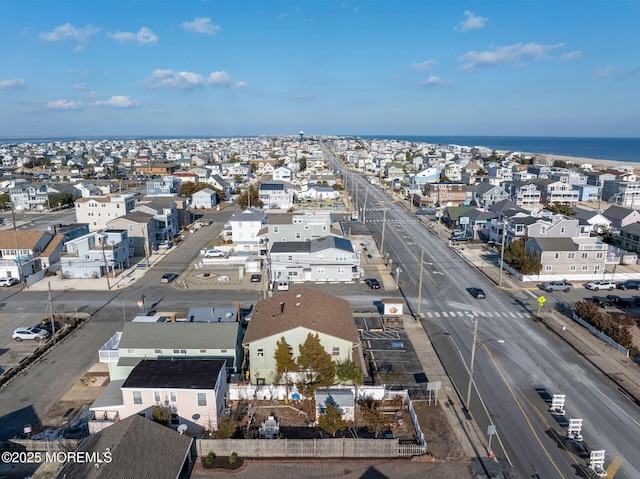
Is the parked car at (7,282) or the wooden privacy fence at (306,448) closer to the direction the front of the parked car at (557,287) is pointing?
the parked car

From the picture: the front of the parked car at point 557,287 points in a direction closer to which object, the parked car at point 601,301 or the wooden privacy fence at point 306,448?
the wooden privacy fence

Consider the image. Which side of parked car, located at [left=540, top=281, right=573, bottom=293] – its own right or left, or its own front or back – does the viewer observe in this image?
left

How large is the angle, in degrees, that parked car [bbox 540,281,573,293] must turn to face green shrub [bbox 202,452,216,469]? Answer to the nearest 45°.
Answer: approximately 90° to its left

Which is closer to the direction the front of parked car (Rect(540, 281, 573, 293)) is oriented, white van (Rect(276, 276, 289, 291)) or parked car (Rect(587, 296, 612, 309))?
the white van

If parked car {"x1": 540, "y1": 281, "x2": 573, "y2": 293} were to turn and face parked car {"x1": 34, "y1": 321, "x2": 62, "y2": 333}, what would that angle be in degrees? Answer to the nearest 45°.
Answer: approximately 45° to its left

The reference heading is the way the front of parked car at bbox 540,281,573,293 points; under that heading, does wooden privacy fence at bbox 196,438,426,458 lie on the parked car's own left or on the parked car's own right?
on the parked car's own left

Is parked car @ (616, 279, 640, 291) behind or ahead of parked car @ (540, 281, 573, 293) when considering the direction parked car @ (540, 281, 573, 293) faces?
behind

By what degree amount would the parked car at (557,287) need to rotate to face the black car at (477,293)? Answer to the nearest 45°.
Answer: approximately 45° to its left
